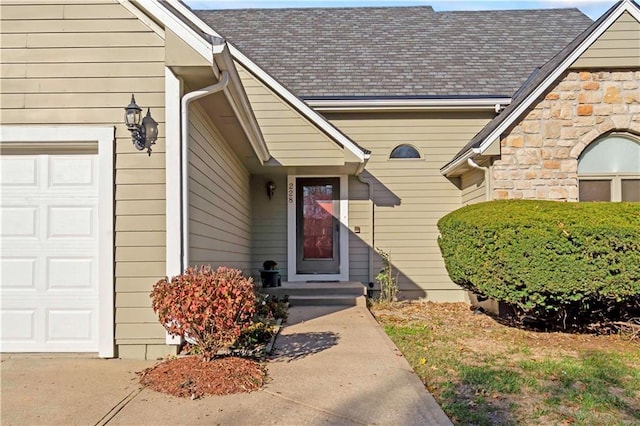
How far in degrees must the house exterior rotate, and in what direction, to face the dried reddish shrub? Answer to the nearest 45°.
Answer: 0° — it already faces it

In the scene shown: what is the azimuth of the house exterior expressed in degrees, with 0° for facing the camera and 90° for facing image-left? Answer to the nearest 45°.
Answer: approximately 0°

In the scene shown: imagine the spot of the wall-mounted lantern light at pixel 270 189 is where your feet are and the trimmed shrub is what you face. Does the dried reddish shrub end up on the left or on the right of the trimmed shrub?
right
